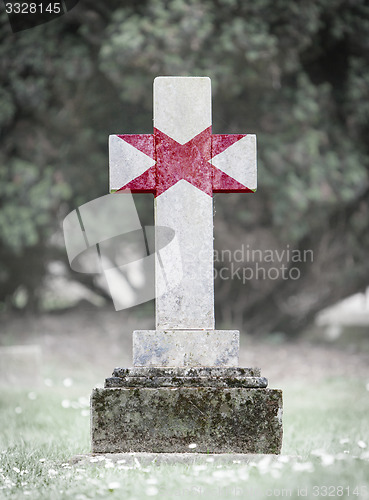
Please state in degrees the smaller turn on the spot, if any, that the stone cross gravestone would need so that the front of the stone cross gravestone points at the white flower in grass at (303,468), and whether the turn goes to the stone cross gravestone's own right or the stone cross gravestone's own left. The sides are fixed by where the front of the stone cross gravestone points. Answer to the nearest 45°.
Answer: approximately 45° to the stone cross gravestone's own left

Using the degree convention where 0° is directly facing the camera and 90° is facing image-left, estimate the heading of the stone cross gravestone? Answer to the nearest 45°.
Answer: approximately 0°

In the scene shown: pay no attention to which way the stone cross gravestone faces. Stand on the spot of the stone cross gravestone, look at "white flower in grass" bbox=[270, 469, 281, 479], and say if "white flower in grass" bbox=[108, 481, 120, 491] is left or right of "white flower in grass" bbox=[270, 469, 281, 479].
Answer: right

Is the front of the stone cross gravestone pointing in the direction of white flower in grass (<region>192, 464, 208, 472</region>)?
yes

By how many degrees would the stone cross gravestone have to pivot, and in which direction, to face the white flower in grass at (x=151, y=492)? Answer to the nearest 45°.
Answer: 0° — it already faces it
